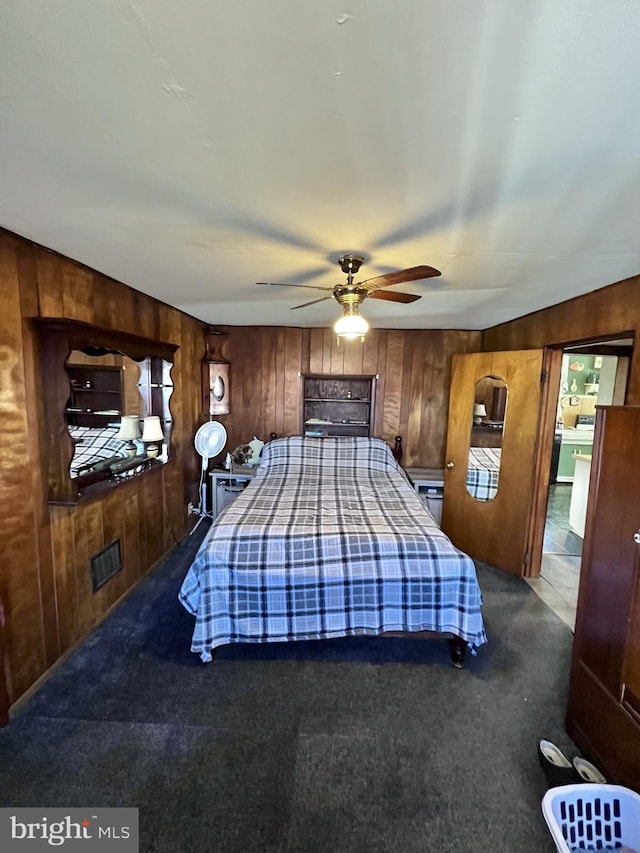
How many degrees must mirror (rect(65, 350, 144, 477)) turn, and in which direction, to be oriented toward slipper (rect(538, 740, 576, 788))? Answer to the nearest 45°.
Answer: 0° — it already faces it

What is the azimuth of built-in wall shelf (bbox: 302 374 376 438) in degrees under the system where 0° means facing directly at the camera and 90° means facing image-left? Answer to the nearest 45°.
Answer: approximately 0°

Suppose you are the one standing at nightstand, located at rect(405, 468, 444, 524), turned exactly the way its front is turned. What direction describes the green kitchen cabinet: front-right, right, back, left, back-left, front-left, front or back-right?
back-left

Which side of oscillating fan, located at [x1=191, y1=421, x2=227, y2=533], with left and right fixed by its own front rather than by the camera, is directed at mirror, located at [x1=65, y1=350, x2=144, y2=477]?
right

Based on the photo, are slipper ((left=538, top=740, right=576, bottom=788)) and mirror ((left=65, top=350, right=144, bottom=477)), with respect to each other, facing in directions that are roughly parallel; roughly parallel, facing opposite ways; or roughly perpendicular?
roughly perpendicular
